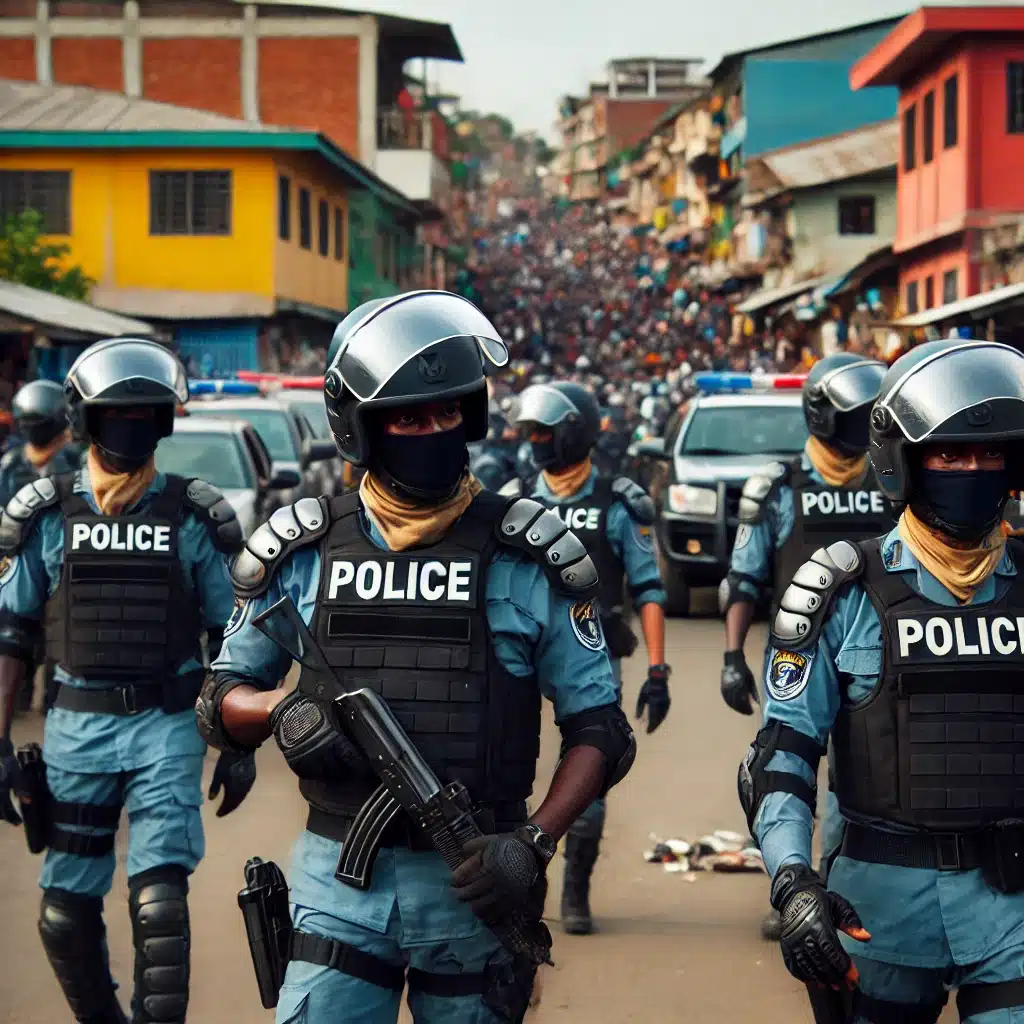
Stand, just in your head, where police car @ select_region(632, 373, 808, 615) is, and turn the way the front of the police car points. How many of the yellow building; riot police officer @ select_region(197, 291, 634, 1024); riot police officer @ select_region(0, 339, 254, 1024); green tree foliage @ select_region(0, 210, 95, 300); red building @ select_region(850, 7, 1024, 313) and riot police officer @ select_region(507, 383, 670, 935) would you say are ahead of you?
3

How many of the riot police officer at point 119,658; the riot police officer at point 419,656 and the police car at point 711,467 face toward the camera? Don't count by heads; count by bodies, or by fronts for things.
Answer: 3

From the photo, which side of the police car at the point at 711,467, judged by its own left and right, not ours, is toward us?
front

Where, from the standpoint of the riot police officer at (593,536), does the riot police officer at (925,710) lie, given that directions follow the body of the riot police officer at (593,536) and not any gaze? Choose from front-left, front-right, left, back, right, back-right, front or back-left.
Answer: front-left

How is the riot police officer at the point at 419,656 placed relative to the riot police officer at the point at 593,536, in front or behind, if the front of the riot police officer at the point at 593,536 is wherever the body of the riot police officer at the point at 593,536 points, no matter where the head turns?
in front

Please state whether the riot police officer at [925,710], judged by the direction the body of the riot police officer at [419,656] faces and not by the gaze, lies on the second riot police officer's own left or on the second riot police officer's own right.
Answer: on the second riot police officer's own left

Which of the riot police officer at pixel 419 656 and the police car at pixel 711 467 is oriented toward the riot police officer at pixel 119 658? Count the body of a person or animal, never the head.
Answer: the police car

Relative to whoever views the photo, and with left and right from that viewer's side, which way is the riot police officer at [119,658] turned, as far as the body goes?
facing the viewer

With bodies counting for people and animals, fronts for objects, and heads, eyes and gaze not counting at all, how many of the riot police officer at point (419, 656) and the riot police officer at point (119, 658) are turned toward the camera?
2

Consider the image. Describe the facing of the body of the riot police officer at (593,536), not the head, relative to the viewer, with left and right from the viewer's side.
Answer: facing the viewer and to the left of the viewer

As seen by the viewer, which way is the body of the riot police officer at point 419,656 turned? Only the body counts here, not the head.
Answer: toward the camera

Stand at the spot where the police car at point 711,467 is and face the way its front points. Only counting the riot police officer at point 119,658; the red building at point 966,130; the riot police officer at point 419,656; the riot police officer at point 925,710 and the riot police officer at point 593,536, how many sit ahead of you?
4

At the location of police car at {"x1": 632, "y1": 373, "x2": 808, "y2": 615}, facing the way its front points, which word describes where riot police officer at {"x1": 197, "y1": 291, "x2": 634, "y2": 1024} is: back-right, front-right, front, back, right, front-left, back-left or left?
front

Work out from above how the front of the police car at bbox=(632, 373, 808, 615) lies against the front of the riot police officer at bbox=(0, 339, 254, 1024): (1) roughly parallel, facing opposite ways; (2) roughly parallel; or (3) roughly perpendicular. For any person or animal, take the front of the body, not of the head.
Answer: roughly parallel

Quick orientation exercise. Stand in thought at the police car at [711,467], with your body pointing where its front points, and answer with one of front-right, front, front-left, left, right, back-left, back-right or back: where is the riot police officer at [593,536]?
front

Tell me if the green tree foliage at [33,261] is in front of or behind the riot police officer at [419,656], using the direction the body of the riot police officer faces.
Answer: behind

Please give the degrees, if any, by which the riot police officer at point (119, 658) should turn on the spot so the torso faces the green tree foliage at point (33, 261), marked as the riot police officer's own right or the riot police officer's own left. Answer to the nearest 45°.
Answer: approximately 180°

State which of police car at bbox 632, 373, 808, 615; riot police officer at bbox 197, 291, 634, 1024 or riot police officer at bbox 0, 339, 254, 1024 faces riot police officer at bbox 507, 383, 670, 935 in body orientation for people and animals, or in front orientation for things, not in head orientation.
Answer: the police car

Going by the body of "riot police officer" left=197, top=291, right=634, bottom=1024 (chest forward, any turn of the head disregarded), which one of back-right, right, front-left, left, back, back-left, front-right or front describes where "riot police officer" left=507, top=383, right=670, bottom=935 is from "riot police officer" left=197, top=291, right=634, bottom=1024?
back
